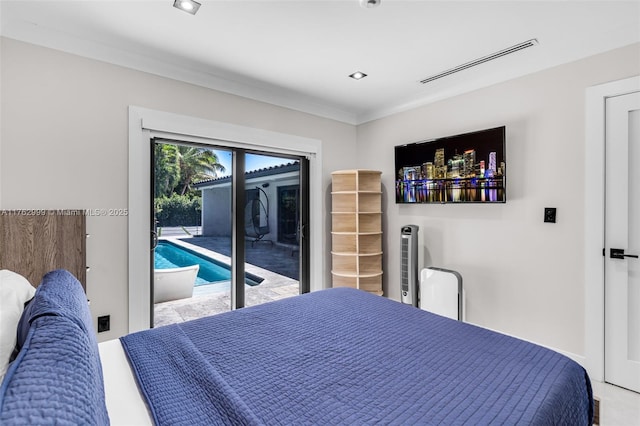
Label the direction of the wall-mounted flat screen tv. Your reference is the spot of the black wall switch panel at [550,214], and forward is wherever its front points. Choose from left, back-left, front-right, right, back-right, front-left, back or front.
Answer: right

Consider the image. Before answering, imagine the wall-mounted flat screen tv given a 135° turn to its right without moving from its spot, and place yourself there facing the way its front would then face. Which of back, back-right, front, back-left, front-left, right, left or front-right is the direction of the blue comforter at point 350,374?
back

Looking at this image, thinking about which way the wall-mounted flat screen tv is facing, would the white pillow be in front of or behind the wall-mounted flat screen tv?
in front

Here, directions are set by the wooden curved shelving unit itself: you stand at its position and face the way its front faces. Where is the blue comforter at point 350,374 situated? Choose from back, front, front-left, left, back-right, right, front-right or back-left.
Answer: front

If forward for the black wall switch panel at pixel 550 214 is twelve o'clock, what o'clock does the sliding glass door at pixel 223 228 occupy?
The sliding glass door is roughly at 2 o'clock from the black wall switch panel.

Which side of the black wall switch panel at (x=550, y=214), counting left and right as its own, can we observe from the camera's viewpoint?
front

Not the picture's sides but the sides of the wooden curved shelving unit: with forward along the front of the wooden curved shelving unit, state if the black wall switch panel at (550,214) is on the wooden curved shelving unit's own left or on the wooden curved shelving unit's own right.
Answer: on the wooden curved shelving unit's own left

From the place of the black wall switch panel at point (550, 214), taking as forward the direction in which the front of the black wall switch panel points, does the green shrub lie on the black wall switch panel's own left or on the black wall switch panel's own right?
on the black wall switch panel's own right

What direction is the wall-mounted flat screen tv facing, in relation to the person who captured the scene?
facing the viewer and to the left of the viewer

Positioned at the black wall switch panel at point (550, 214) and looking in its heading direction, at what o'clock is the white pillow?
The white pillow is roughly at 1 o'clock from the black wall switch panel.

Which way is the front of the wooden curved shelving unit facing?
toward the camera

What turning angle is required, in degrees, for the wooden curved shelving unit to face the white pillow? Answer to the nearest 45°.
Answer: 0° — it already faces it

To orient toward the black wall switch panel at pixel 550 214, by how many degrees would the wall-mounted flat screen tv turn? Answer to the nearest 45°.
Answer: approximately 135° to its left
